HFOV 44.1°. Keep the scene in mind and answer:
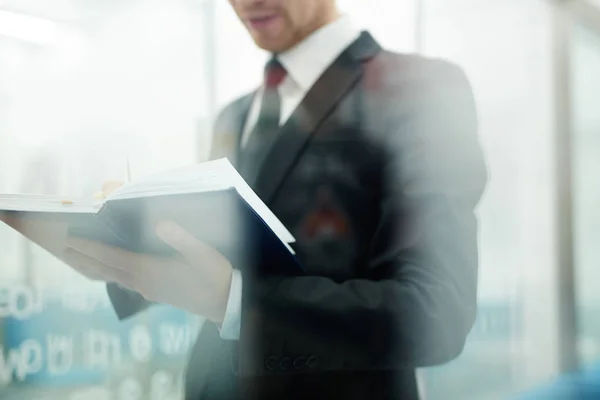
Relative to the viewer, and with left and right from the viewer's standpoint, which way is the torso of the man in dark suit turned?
facing the viewer and to the left of the viewer

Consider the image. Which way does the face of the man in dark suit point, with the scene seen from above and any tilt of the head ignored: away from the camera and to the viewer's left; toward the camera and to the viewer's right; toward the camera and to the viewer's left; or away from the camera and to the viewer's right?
toward the camera and to the viewer's left
